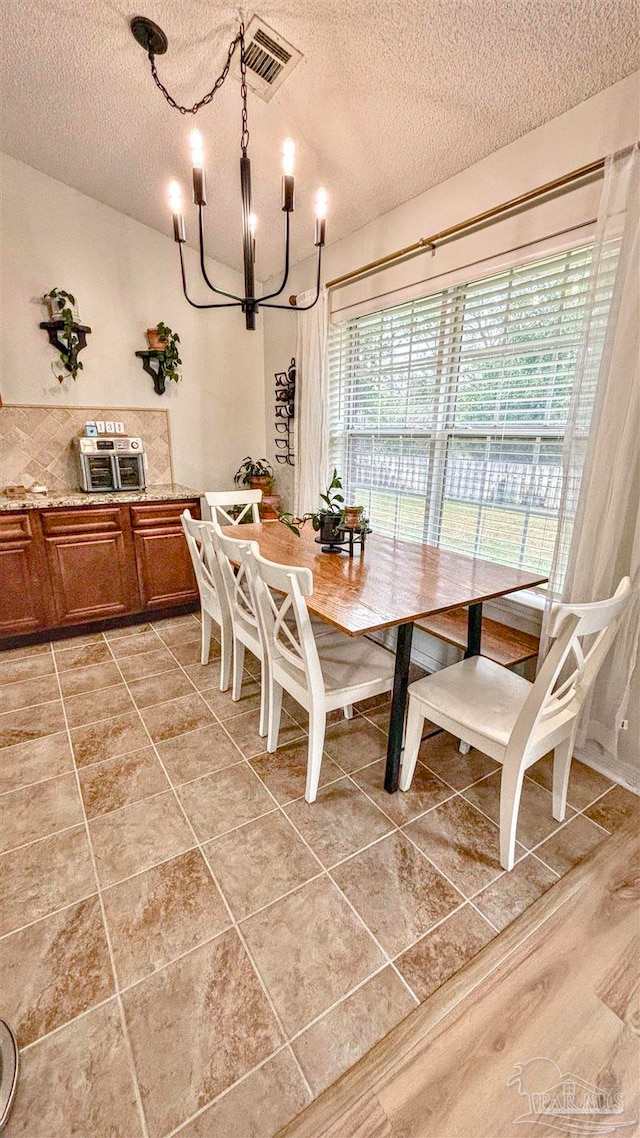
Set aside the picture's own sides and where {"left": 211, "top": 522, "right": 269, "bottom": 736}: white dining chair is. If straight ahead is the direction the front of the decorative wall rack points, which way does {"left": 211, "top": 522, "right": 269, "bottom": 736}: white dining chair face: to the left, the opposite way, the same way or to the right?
the opposite way

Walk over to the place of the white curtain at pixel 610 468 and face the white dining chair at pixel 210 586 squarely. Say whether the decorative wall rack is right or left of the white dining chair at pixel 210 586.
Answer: right

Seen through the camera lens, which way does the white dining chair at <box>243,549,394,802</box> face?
facing away from the viewer and to the right of the viewer

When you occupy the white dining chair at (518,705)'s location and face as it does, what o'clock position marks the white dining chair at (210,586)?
the white dining chair at (210,586) is roughly at 11 o'clock from the white dining chair at (518,705).

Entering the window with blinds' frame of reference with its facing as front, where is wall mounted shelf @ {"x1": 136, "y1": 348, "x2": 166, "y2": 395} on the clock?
The wall mounted shelf is roughly at 2 o'clock from the window with blinds.

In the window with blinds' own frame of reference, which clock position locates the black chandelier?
The black chandelier is roughly at 12 o'clock from the window with blinds.
